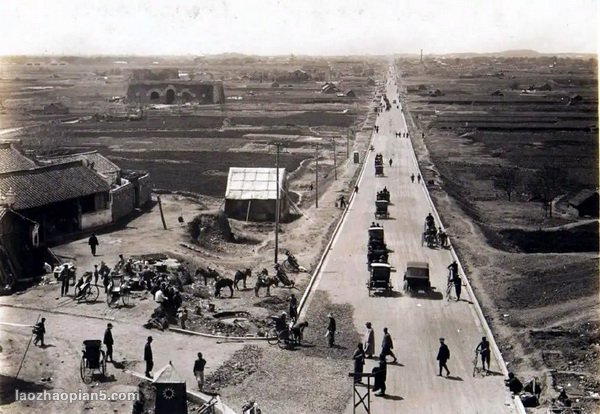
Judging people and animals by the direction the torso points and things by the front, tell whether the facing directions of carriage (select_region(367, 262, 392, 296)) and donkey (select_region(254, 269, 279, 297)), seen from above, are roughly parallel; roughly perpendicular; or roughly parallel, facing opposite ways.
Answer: roughly perpendicular

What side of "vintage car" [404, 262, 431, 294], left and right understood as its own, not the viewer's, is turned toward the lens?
back
